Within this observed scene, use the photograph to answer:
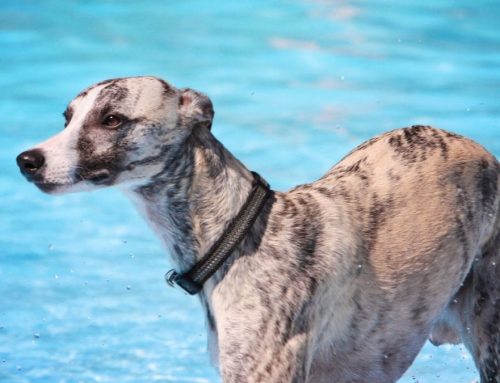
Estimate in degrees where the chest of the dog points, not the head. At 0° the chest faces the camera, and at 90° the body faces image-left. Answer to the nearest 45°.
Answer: approximately 90°
